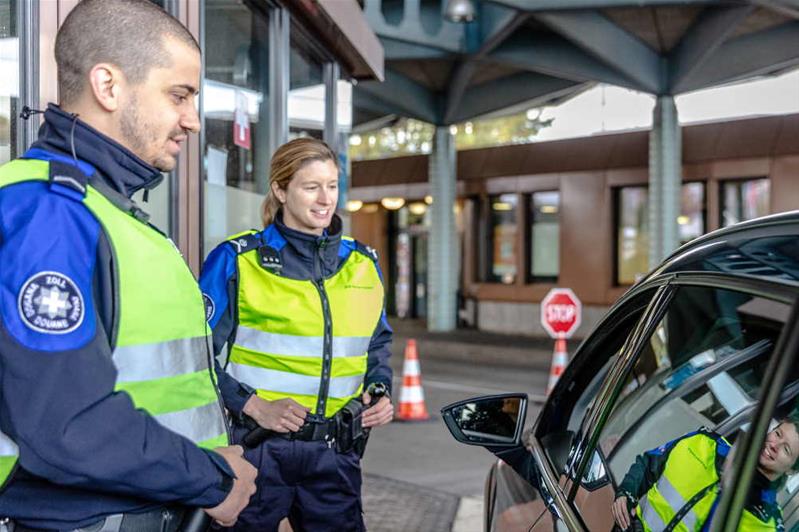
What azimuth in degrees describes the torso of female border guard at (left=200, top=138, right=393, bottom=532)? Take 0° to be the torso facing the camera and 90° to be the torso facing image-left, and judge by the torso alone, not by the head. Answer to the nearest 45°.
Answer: approximately 315°

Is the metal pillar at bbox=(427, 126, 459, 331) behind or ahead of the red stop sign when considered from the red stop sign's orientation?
behind

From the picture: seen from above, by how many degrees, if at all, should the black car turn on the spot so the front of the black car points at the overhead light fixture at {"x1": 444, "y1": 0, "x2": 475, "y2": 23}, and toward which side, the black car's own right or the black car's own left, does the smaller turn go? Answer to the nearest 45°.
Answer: approximately 45° to the black car's own right

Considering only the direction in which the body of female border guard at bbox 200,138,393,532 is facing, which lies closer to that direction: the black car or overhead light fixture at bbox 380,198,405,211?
the black car

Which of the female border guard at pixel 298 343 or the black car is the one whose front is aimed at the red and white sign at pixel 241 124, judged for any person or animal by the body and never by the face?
the black car

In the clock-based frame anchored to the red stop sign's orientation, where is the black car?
The black car is roughly at 12 o'clock from the red stop sign.

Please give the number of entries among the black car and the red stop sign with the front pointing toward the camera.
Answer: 1

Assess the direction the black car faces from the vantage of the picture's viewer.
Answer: facing away from the viewer and to the left of the viewer

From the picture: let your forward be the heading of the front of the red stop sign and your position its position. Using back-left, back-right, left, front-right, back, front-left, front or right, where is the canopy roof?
back
